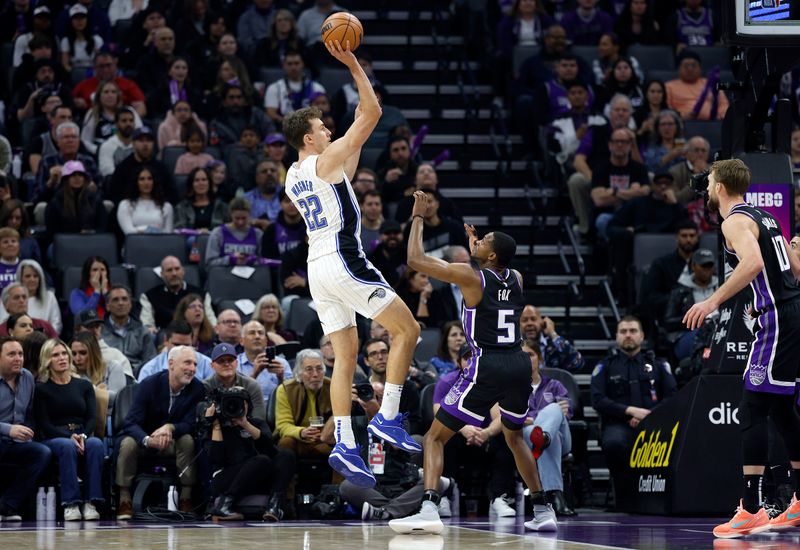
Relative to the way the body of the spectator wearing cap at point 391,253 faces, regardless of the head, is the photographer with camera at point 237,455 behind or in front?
in front

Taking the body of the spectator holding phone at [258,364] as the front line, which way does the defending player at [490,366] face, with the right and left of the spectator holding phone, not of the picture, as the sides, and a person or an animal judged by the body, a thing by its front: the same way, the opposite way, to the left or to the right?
the opposite way

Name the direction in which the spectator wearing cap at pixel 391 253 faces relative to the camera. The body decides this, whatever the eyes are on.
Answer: toward the camera

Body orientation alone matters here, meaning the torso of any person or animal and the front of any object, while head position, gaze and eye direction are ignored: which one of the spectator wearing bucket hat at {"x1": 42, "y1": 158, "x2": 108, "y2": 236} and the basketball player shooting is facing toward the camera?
the spectator wearing bucket hat

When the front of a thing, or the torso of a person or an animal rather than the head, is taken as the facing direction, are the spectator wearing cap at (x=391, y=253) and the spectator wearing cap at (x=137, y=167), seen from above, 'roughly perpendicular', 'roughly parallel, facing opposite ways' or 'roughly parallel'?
roughly parallel

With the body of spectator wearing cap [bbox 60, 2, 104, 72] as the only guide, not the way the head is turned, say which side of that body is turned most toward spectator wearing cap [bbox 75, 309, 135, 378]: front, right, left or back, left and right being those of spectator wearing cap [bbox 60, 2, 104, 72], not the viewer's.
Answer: front

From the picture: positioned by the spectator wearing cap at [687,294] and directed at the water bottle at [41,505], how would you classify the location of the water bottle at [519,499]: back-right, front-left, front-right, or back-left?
front-left

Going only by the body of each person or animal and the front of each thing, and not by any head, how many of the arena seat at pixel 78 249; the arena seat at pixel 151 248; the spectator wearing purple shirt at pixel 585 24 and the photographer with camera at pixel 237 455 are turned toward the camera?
4

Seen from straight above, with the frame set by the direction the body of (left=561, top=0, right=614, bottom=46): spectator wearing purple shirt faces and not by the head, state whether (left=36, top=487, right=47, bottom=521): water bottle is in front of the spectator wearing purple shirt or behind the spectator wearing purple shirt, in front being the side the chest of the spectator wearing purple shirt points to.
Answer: in front

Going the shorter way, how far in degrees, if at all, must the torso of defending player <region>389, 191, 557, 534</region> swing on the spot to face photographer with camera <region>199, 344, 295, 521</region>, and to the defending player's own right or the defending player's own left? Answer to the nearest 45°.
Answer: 0° — they already face them

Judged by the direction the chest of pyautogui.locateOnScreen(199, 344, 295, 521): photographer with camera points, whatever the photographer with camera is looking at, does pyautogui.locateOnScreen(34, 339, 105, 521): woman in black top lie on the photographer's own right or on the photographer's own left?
on the photographer's own right

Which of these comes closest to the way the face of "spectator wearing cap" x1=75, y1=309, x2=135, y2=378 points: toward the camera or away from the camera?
toward the camera

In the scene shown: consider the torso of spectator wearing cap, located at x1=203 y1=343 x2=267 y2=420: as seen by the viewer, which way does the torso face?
toward the camera

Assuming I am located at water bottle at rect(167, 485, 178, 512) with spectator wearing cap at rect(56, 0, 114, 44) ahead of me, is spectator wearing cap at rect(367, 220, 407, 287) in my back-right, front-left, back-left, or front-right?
front-right

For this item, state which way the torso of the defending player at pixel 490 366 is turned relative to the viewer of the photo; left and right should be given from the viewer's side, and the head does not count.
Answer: facing away from the viewer and to the left of the viewer
